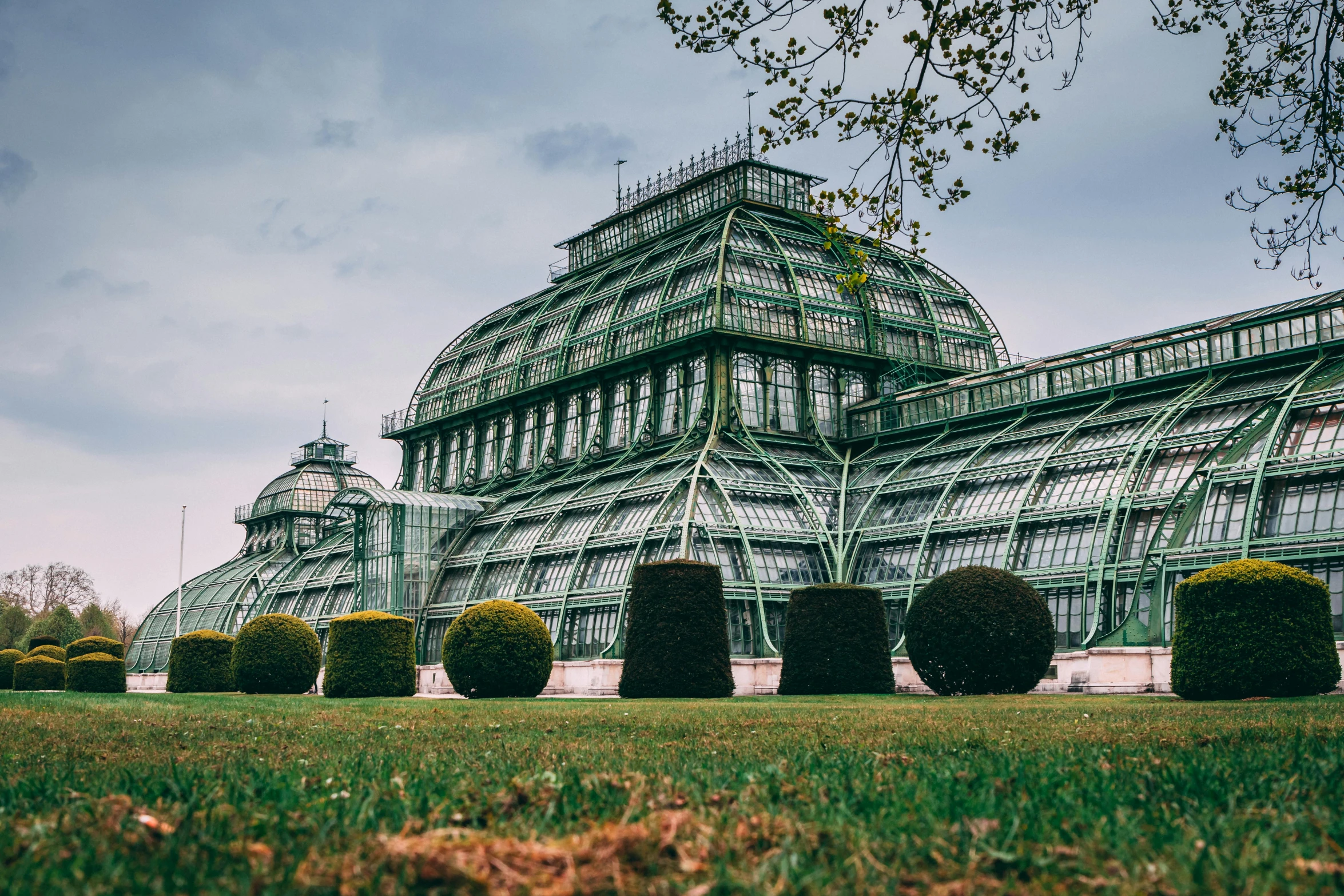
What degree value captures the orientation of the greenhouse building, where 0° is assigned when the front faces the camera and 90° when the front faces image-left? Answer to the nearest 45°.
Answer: approximately 45°

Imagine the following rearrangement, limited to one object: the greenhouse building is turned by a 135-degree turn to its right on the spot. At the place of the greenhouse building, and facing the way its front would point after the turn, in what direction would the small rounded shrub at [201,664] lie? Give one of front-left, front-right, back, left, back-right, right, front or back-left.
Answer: left

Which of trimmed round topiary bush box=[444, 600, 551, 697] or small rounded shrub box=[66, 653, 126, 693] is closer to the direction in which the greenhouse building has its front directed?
the trimmed round topiary bush

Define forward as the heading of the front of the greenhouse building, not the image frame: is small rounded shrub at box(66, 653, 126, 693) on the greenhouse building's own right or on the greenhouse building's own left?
on the greenhouse building's own right

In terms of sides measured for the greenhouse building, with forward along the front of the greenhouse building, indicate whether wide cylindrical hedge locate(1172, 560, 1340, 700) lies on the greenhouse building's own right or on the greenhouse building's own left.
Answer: on the greenhouse building's own left

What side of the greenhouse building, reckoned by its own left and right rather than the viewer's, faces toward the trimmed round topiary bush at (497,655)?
front

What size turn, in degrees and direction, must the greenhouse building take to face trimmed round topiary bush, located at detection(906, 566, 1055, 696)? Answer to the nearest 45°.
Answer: approximately 45° to its left

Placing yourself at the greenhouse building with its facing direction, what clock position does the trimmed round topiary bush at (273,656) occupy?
The trimmed round topiary bush is roughly at 1 o'clock from the greenhouse building.
